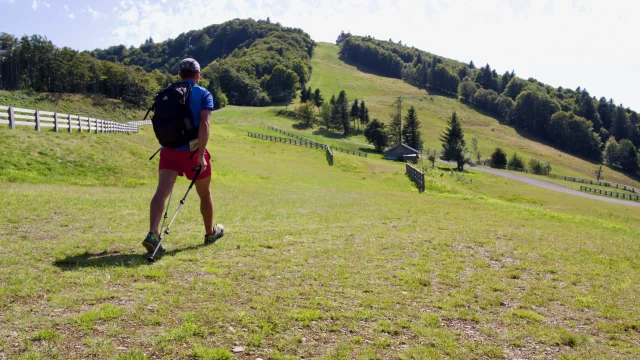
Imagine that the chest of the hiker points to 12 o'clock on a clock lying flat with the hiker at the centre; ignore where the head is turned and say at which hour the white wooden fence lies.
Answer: The white wooden fence is roughly at 10 o'clock from the hiker.

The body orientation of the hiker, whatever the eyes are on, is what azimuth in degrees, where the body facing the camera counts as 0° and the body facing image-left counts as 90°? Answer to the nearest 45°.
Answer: approximately 225°
